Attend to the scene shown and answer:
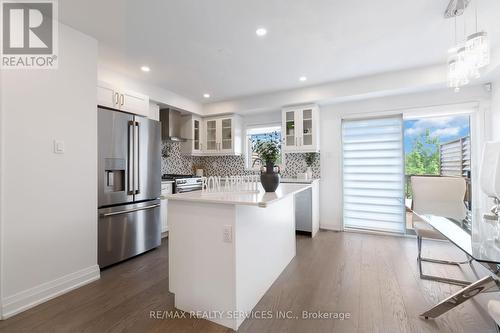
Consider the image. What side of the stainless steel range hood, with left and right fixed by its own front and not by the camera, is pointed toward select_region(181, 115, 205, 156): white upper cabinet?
left

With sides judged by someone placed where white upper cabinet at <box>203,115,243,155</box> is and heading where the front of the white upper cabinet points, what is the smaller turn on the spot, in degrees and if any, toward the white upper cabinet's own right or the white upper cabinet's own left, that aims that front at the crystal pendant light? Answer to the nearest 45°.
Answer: approximately 90° to the white upper cabinet's own left

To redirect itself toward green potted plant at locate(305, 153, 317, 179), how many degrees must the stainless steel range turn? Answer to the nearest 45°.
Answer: approximately 45° to its left

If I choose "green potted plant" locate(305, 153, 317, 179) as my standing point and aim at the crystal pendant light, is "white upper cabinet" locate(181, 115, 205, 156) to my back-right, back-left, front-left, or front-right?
back-right

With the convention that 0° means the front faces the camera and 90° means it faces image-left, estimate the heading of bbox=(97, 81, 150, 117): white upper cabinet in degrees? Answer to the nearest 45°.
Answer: approximately 315°

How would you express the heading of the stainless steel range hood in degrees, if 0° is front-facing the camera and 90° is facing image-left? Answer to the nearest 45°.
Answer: approximately 315°
